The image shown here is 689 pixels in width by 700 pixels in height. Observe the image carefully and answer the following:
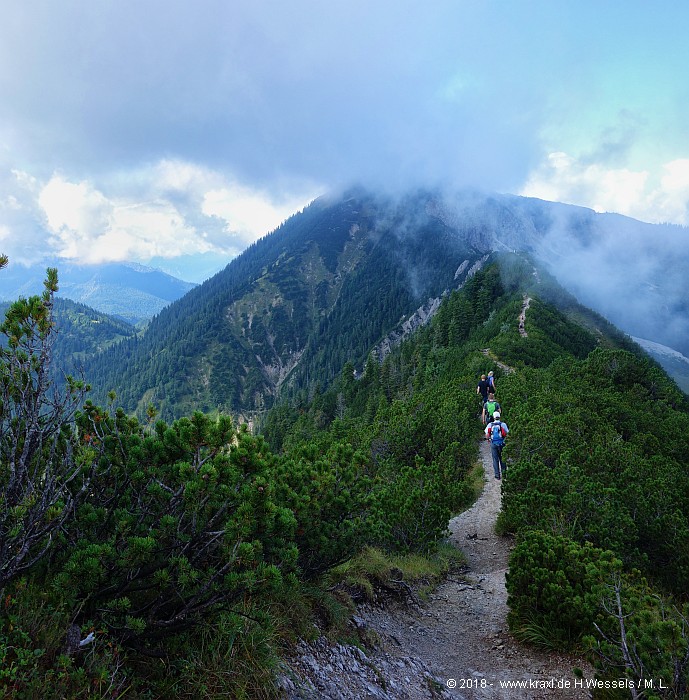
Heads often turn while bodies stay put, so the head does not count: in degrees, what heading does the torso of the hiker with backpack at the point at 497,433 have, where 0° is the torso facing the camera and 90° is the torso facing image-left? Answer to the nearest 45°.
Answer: approximately 180°

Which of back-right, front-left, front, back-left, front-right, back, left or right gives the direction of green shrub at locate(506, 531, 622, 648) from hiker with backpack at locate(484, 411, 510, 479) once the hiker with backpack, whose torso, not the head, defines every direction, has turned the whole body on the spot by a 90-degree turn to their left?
left
